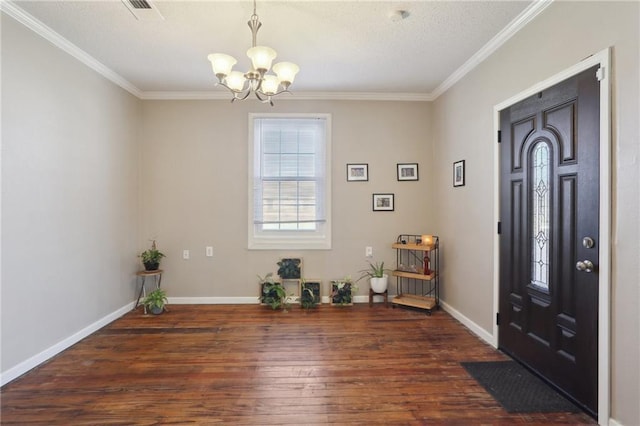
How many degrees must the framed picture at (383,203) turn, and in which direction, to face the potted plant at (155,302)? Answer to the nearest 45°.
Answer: approximately 90° to its right

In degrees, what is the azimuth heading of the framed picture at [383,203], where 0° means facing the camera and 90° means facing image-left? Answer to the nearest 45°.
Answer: approximately 0°

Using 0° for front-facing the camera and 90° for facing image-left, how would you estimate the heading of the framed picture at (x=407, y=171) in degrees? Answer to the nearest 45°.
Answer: approximately 0°

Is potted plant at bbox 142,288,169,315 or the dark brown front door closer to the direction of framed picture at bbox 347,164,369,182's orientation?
the dark brown front door

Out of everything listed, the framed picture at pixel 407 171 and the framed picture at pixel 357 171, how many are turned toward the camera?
2
